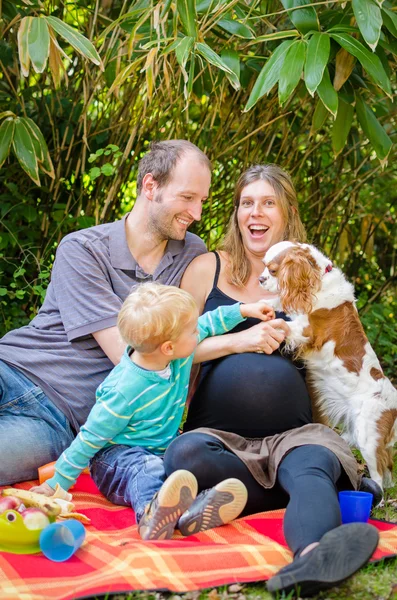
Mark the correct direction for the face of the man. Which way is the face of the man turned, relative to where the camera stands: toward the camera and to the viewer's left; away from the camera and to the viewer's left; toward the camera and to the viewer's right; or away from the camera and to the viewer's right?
toward the camera and to the viewer's right

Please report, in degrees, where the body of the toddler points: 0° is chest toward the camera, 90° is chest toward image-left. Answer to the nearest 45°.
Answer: approximately 315°

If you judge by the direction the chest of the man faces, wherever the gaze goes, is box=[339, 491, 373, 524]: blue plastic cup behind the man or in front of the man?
in front

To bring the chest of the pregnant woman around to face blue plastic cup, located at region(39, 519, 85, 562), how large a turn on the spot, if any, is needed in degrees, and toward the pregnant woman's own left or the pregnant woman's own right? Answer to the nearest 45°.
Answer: approximately 45° to the pregnant woman's own right

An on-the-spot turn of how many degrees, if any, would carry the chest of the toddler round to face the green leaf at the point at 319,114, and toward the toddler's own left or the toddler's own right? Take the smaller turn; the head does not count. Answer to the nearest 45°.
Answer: approximately 90° to the toddler's own left

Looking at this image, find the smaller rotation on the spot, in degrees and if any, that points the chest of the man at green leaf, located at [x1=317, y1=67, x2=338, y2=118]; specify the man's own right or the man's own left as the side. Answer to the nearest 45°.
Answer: approximately 45° to the man's own left

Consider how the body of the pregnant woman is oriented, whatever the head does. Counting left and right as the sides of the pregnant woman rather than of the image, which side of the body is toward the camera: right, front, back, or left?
front

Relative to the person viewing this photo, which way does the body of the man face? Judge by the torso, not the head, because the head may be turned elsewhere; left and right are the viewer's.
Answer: facing the viewer and to the right of the viewer

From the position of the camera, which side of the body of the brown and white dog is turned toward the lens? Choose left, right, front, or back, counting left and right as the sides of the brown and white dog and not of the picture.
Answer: left
